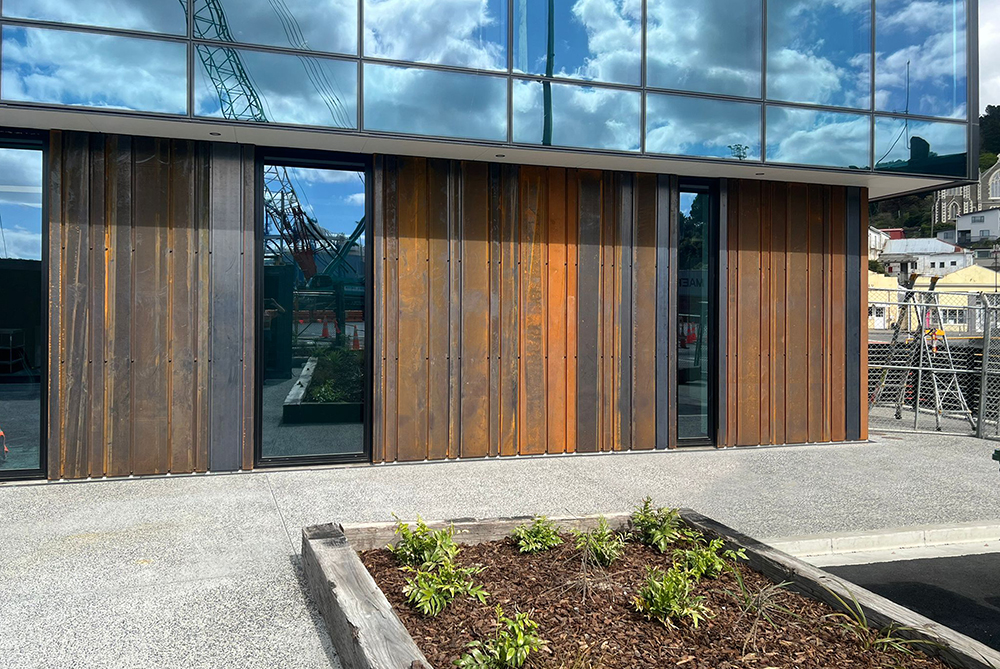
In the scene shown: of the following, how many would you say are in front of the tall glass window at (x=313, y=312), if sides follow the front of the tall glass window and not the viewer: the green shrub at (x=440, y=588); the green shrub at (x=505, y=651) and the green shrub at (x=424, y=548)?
3

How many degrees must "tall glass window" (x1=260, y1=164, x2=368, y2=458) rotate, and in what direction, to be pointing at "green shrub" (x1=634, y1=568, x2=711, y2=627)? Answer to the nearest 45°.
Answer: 0° — it already faces it

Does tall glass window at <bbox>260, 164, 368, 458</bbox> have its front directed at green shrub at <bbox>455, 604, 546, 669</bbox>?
yes

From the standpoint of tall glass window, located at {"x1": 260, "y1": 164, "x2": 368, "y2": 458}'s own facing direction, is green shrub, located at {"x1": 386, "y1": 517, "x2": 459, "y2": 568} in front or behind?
in front

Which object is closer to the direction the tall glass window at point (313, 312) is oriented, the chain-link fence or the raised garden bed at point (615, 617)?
the raised garden bed

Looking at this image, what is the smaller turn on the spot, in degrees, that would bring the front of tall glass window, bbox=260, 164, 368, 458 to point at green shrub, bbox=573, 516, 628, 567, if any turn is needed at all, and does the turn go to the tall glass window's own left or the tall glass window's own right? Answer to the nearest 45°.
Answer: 0° — it already faces it

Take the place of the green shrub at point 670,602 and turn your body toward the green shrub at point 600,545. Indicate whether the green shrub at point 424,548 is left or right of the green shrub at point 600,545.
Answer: left

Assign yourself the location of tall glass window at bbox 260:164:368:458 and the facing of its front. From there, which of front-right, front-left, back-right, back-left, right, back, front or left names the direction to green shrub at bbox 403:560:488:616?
front

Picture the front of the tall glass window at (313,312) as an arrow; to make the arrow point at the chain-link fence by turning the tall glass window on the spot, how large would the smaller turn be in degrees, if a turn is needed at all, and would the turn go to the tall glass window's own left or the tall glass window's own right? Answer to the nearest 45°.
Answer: approximately 90° to the tall glass window's own left

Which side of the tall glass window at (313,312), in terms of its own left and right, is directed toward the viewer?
front

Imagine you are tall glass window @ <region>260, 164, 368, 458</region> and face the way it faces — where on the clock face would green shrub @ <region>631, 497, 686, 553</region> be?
The green shrub is roughly at 11 o'clock from the tall glass window.

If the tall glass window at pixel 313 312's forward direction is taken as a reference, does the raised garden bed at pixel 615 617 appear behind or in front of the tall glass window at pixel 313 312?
in front
